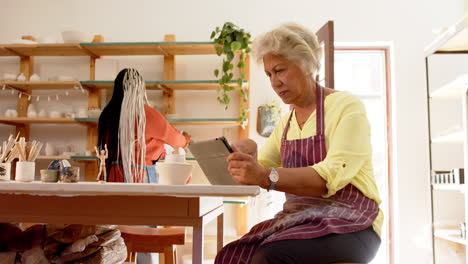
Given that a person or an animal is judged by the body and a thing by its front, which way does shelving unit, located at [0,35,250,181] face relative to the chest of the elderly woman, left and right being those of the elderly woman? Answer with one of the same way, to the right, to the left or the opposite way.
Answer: to the left

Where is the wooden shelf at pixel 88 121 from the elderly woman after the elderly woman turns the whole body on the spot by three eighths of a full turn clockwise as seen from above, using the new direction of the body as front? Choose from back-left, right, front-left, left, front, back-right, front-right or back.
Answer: front-left

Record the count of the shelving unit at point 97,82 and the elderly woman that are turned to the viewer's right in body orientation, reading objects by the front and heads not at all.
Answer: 0

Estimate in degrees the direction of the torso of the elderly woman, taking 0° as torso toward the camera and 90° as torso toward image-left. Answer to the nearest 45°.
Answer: approximately 45°

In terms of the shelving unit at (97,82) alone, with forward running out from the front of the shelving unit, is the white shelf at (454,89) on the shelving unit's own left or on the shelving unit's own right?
on the shelving unit's own left

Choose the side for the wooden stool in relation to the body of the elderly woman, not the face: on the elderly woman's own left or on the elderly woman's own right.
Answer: on the elderly woman's own right

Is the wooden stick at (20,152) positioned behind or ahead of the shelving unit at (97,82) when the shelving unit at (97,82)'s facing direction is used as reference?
ahead

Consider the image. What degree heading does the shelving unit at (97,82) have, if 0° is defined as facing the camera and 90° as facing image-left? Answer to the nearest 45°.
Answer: approximately 0°
